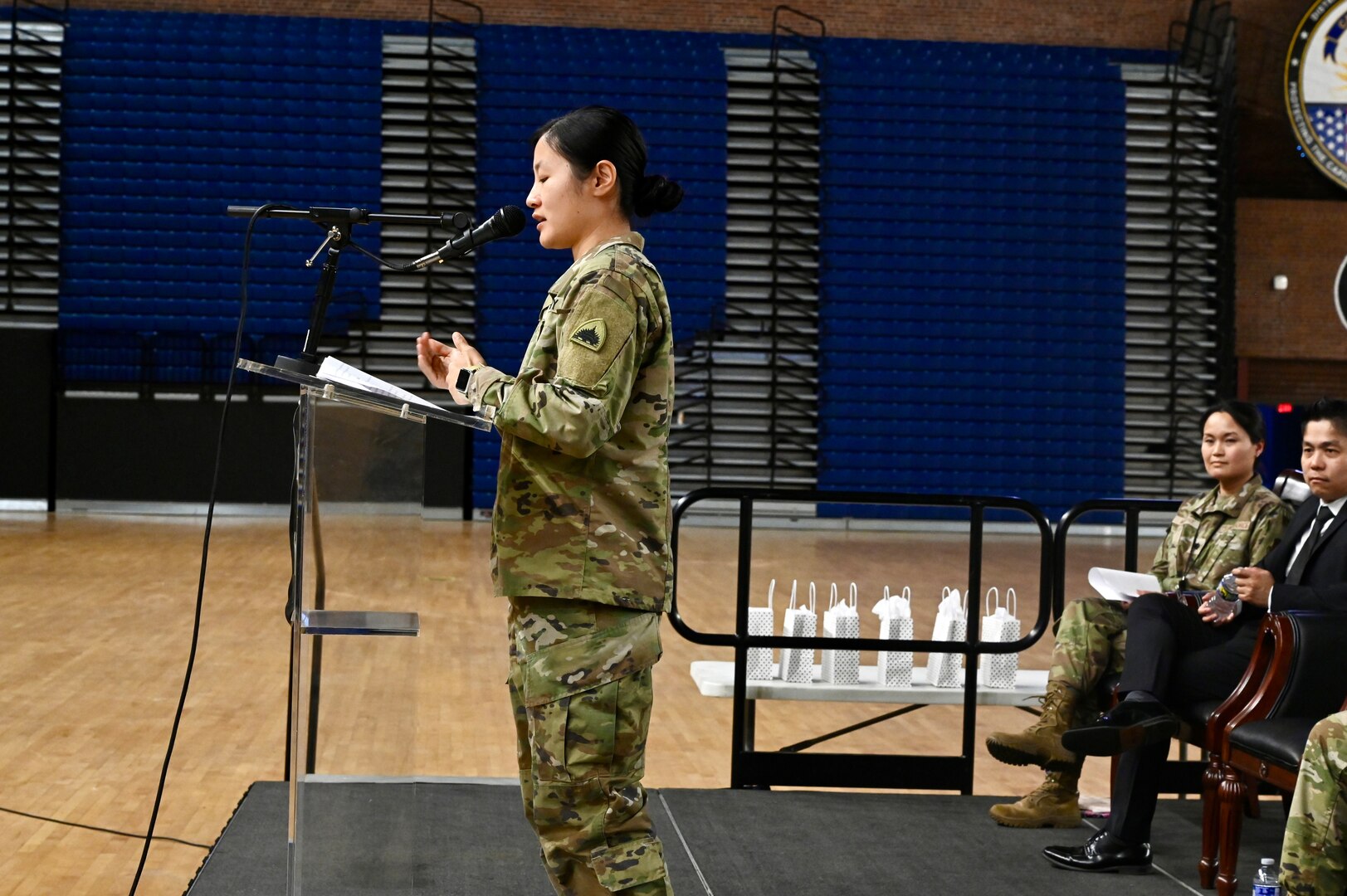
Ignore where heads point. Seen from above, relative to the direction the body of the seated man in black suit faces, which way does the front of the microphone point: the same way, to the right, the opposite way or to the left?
the opposite way

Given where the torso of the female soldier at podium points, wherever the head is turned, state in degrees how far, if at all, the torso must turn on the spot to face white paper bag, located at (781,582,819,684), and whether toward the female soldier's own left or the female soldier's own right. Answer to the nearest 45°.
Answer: approximately 90° to the female soldier's own right

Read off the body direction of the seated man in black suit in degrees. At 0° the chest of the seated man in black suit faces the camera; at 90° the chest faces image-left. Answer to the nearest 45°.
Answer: approximately 45°

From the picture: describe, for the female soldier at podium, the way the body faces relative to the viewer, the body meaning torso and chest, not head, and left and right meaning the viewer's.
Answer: facing to the left of the viewer

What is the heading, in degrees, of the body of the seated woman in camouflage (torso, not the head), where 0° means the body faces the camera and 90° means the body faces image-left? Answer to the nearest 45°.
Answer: approximately 45°

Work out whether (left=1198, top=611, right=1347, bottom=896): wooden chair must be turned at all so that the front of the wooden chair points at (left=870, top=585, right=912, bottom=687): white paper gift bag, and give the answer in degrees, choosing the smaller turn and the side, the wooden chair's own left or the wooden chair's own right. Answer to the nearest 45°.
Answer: approximately 90° to the wooden chair's own right

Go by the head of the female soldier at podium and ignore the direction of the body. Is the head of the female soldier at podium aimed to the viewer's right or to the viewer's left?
to the viewer's left

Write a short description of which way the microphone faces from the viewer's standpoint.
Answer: facing to the right of the viewer
